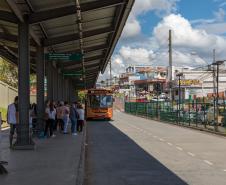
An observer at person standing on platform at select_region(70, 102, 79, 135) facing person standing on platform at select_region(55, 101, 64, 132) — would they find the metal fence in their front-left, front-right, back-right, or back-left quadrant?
back-right

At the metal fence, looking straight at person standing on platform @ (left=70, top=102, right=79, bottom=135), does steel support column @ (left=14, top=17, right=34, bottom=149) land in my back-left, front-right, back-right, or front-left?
front-left

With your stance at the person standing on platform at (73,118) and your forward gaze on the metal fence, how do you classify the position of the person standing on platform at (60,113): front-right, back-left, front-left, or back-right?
back-left
